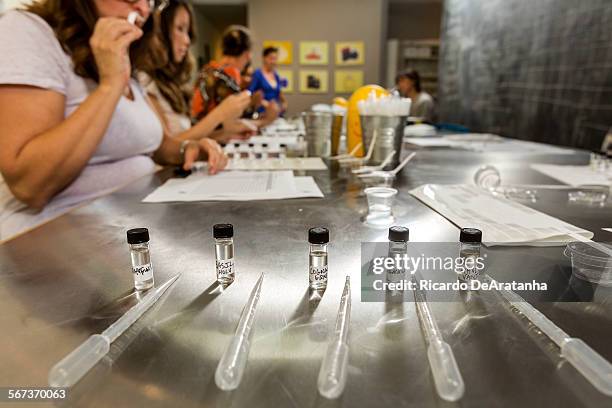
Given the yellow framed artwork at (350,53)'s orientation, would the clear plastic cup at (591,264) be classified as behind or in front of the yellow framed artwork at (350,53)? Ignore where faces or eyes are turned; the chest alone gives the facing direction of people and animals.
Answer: in front

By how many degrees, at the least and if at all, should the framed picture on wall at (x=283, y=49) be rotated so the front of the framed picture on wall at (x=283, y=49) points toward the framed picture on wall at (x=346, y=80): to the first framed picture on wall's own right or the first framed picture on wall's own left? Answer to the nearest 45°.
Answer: approximately 90° to the first framed picture on wall's own left

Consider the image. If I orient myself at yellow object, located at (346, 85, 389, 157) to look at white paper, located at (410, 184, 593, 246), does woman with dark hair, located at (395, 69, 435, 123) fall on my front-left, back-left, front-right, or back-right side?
back-left

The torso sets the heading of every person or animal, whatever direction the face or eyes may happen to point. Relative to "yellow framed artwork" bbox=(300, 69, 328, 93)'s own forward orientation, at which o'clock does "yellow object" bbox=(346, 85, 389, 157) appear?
The yellow object is roughly at 12 o'clock from the yellow framed artwork.

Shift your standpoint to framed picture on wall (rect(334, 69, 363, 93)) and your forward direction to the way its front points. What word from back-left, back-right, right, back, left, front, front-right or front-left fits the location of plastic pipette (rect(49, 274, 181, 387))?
front

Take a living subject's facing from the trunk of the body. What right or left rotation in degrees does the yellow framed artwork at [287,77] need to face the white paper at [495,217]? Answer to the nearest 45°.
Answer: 0° — it already faces it

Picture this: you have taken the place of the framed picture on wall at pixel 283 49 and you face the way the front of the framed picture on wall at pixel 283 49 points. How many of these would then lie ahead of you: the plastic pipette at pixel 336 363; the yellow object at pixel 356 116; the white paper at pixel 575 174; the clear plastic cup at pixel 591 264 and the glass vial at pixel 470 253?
5

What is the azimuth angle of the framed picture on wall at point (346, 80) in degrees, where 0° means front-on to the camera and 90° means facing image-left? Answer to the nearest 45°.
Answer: approximately 0°

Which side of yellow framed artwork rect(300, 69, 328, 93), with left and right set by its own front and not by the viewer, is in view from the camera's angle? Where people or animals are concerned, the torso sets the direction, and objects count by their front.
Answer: front

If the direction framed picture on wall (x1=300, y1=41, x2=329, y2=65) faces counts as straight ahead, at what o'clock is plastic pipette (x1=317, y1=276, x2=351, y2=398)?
The plastic pipette is roughly at 12 o'clock from the framed picture on wall.

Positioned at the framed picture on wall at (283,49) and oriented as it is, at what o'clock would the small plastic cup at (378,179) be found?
The small plastic cup is roughly at 12 o'clock from the framed picture on wall.

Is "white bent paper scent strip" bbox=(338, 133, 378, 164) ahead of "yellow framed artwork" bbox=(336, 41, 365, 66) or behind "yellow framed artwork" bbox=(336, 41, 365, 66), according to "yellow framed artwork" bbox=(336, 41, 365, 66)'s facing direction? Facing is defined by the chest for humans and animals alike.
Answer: ahead
